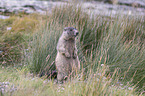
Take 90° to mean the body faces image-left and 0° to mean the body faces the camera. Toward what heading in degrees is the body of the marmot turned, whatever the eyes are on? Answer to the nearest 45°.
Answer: approximately 315°
